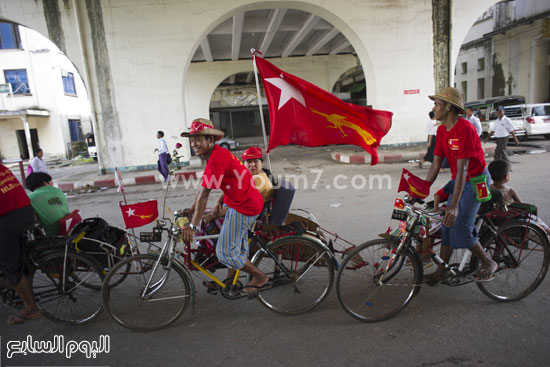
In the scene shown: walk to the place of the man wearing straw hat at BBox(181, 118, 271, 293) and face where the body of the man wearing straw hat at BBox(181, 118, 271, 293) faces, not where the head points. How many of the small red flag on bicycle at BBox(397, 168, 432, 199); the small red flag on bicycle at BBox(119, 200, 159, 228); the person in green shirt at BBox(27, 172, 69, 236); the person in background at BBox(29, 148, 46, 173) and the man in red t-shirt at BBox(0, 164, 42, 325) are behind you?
1

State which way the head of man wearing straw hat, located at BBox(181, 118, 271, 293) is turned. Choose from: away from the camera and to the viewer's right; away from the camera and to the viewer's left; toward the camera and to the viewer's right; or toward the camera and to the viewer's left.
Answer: toward the camera and to the viewer's left

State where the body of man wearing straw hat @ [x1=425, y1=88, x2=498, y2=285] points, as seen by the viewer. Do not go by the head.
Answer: to the viewer's left

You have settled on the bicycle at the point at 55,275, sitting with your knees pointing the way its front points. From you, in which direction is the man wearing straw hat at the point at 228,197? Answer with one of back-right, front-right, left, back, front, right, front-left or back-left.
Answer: back-left

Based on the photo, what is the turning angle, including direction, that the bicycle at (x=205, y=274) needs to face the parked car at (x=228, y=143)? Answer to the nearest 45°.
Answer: approximately 90° to its right

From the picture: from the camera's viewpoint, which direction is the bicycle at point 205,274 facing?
to the viewer's left

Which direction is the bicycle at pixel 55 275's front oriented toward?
to the viewer's left

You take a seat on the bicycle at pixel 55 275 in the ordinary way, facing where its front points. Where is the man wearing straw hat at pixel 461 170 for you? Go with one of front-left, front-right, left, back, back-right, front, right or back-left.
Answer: back-left

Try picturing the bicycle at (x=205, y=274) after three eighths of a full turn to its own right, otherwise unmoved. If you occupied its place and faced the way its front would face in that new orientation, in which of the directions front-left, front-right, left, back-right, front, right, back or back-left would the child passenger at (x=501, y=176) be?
front-right

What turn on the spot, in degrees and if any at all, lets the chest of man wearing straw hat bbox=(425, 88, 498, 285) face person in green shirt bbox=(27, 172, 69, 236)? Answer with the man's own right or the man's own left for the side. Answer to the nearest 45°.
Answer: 0° — they already face them

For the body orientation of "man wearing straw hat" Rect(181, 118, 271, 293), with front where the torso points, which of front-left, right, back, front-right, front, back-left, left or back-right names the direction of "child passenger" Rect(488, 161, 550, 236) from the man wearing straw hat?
back

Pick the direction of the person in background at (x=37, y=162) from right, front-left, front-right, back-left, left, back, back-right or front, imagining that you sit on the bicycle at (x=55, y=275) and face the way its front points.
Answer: right

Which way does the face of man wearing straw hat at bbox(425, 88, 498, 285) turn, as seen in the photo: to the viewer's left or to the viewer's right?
to the viewer's left

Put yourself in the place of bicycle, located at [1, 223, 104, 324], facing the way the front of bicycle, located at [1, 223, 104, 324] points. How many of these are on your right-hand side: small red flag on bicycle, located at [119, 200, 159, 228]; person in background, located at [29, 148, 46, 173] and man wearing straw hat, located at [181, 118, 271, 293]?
1
